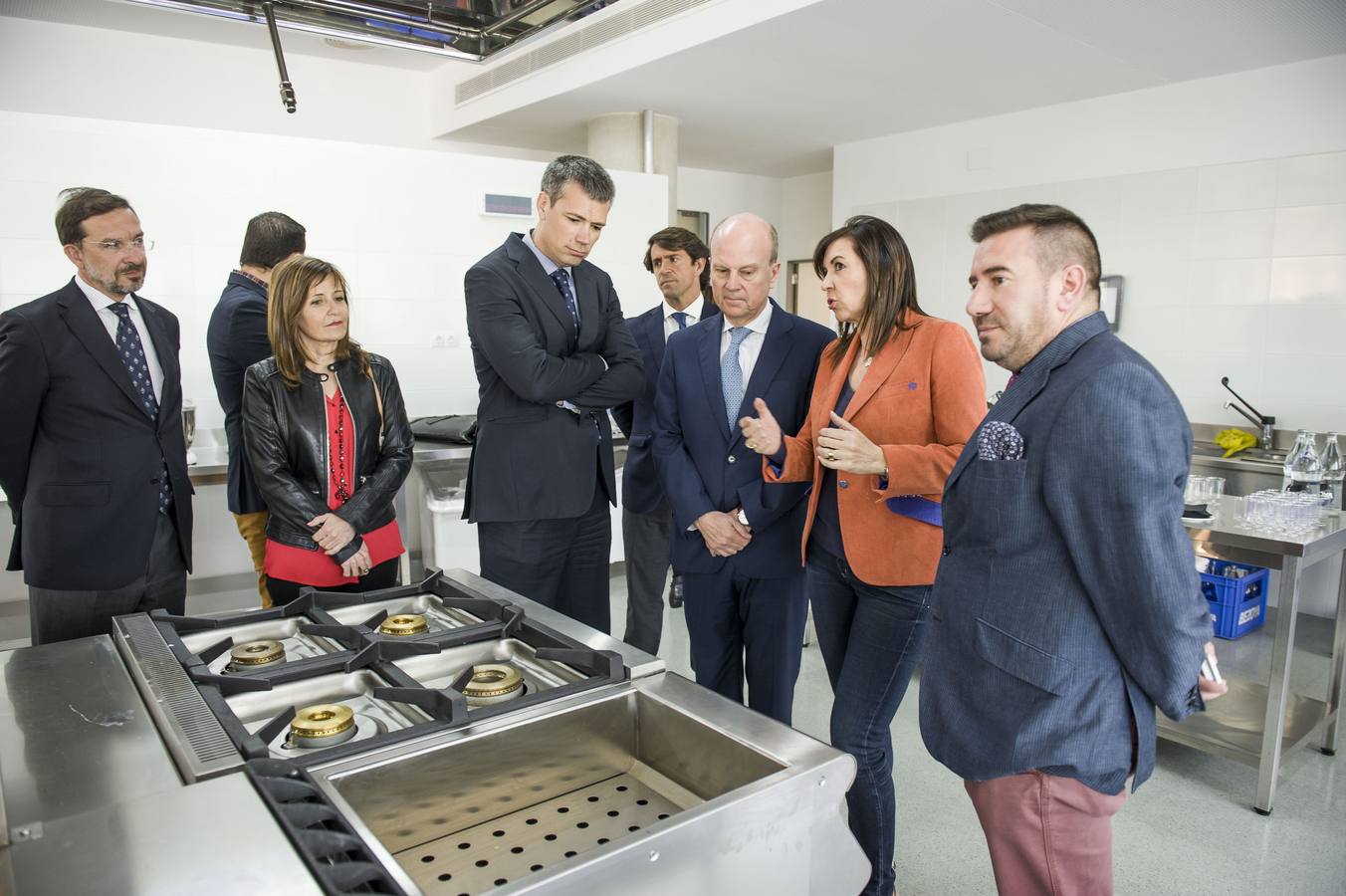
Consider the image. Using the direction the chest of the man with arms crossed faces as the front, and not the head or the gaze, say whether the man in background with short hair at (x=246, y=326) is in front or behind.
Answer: behind

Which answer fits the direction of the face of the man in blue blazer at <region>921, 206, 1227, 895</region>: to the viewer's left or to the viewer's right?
to the viewer's left

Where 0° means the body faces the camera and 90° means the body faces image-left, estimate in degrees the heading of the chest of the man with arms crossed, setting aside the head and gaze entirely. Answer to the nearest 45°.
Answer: approximately 315°

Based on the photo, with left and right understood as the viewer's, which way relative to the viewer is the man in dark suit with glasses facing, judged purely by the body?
facing the viewer and to the right of the viewer

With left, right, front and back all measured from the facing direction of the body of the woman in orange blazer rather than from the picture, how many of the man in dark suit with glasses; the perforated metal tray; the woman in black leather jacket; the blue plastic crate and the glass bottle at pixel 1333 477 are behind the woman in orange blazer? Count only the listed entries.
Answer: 2

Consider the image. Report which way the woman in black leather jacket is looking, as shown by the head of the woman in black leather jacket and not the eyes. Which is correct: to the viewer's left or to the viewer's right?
to the viewer's right

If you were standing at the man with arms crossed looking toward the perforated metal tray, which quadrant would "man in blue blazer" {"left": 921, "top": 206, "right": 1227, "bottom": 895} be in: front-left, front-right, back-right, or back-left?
front-left

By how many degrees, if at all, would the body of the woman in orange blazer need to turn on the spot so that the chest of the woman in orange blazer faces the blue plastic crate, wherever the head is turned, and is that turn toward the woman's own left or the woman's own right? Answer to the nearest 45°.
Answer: approximately 180°

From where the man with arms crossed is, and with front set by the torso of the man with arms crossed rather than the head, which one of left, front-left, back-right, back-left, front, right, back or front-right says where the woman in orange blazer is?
front

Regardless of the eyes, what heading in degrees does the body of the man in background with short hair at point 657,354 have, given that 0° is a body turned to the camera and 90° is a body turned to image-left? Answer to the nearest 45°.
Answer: approximately 0°

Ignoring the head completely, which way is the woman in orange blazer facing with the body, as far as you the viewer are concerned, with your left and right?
facing the viewer and to the left of the viewer

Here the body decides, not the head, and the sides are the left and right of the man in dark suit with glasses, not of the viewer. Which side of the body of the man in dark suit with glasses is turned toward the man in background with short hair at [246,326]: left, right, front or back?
left

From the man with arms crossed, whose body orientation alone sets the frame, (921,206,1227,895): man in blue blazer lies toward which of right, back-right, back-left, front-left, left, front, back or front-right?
front

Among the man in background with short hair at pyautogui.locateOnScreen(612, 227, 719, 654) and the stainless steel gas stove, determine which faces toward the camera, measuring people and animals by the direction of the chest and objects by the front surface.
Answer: the man in background with short hair
